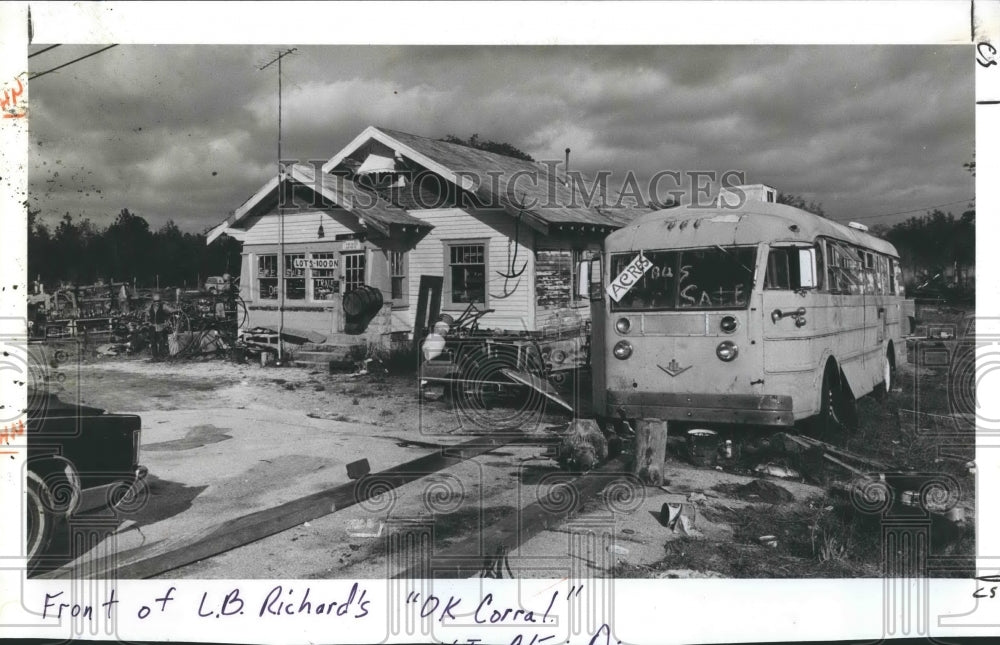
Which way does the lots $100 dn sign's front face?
toward the camera

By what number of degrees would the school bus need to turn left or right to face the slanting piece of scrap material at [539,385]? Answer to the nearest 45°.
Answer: approximately 45° to its right

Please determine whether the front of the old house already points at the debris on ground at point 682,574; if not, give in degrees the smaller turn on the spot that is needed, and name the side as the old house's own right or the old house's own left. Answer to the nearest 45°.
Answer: approximately 90° to the old house's own left

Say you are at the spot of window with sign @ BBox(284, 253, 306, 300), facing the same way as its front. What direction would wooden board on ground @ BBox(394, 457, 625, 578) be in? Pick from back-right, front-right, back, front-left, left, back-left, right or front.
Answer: front-left

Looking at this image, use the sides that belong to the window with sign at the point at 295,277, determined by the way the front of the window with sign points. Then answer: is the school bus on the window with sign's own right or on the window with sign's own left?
on the window with sign's own left

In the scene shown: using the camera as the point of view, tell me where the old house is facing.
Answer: facing the viewer and to the left of the viewer

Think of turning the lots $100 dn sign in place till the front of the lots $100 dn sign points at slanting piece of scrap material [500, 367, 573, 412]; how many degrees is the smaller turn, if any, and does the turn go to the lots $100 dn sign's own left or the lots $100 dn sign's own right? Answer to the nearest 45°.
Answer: approximately 45° to the lots $100 dn sign's own left

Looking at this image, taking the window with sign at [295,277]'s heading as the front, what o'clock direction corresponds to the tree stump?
The tree stump is roughly at 10 o'clock from the window with sign.

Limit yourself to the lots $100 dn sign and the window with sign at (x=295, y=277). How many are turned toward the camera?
2

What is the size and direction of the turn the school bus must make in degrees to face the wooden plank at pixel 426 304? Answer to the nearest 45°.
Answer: approximately 45° to its right

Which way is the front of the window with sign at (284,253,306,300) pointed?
toward the camera
